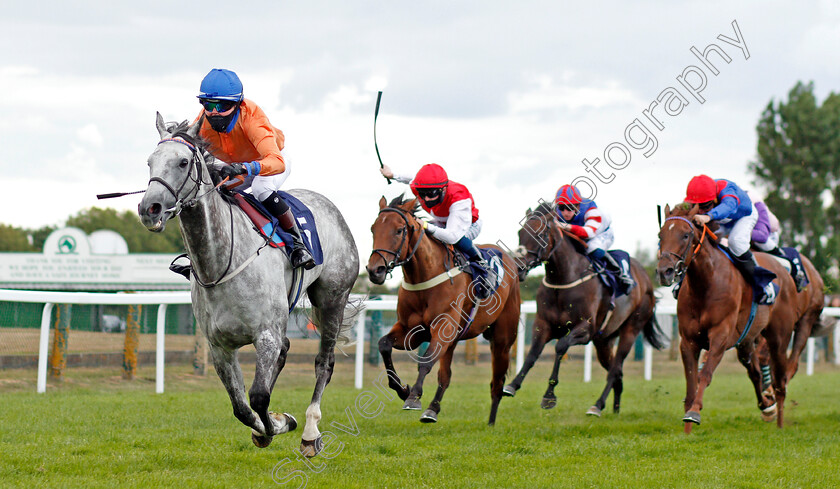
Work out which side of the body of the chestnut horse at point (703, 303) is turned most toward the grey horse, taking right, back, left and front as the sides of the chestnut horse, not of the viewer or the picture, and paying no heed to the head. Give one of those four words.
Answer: front

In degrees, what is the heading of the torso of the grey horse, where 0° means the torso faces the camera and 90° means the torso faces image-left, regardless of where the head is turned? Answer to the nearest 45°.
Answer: approximately 45°

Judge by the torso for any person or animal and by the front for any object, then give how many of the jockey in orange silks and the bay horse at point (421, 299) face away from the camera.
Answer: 0

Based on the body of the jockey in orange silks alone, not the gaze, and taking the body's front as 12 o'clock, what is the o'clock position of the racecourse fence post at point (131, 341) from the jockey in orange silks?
The racecourse fence post is roughly at 4 o'clock from the jockey in orange silks.

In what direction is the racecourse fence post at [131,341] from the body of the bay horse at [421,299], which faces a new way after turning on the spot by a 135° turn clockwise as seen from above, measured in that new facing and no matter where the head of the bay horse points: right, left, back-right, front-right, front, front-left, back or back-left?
front-left

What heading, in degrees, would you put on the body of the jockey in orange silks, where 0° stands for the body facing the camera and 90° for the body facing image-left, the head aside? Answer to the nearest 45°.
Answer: approximately 45°

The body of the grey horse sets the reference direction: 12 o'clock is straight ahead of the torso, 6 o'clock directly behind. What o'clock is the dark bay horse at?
The dark bay horse is roughly at 6 o'clock from the grey horse.

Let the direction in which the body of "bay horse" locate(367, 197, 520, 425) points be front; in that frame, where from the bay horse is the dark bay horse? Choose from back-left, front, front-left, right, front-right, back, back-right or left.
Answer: back

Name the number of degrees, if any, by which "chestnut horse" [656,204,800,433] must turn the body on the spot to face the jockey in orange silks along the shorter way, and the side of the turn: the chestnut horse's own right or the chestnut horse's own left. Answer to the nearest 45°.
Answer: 0° — it already faces them

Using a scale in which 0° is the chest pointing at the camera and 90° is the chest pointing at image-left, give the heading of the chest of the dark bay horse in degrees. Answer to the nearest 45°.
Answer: approximately 45°

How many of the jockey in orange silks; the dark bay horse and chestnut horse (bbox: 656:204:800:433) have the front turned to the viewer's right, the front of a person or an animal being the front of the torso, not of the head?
0

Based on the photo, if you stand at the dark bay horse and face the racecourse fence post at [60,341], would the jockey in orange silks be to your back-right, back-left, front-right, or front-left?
front-left
